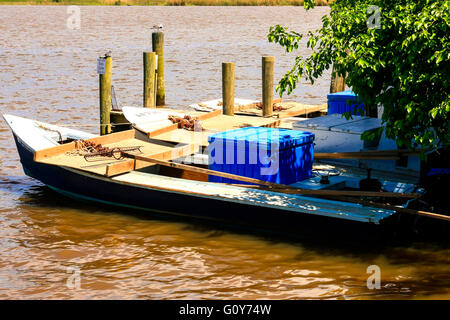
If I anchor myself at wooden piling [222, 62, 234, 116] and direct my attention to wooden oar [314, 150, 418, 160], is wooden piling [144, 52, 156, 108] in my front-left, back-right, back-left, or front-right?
back-right

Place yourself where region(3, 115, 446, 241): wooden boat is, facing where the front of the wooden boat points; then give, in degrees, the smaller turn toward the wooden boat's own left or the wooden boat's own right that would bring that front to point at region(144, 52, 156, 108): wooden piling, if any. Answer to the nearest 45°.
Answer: approximately 45° to the wooden boat's own right

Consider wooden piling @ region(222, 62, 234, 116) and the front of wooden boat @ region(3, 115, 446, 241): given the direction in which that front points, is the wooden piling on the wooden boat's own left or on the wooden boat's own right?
on the wooden boat's own right

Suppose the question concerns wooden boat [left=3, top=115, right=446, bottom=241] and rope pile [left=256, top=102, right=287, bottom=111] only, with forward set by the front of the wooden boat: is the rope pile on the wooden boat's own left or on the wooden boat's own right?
on the wooden boat's own right

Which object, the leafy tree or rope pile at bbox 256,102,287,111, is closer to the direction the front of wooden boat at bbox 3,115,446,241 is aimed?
the rope pile

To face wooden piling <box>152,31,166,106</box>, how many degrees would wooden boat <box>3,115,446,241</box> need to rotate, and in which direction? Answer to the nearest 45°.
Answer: approximately 45° to its right

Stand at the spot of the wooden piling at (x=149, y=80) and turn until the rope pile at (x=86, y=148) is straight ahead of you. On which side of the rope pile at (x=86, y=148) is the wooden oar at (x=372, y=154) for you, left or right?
left

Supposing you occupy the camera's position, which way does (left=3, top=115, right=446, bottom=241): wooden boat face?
facing away from the viewer and to the left of the viewer

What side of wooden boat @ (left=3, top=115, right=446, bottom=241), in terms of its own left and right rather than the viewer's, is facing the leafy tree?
back
